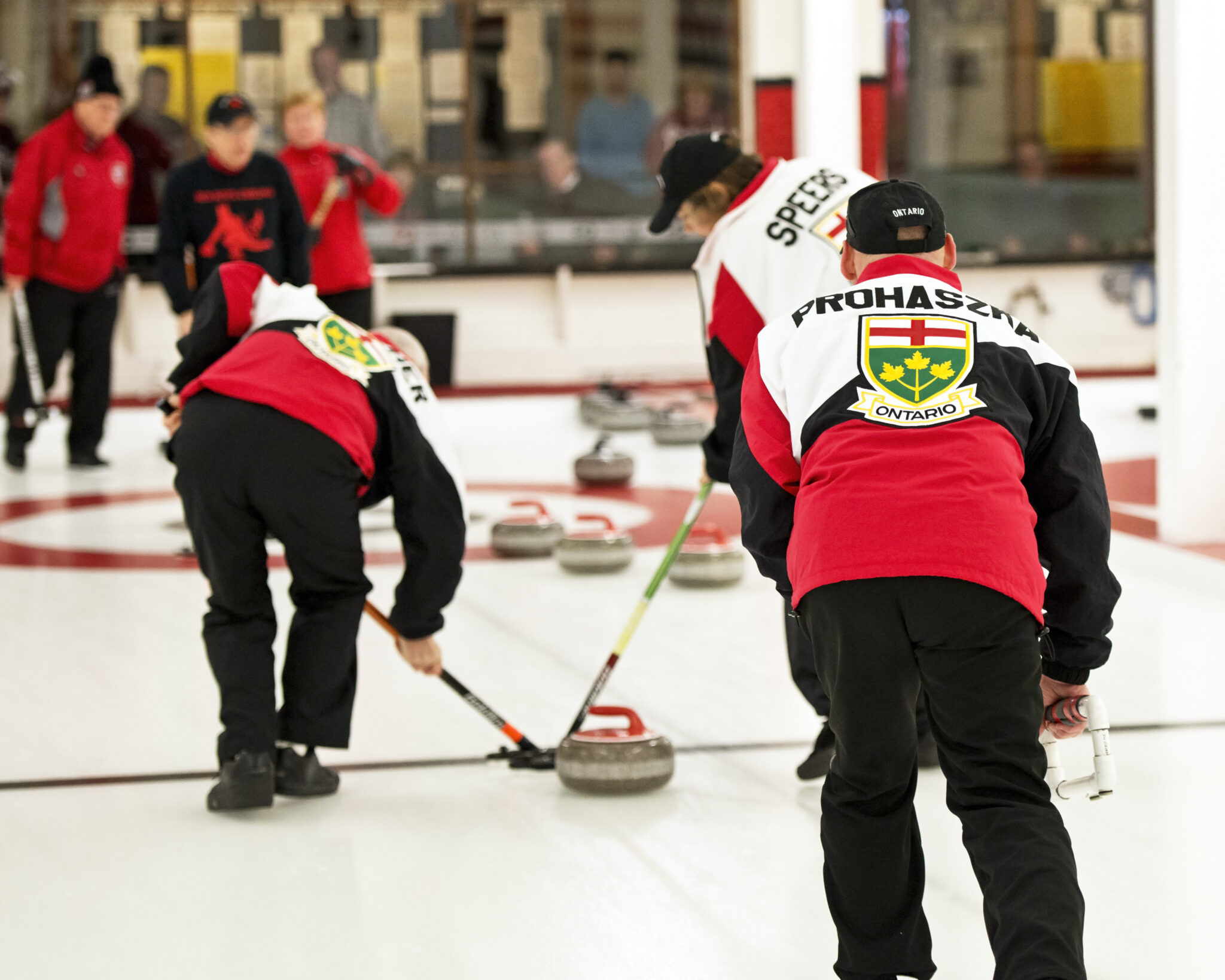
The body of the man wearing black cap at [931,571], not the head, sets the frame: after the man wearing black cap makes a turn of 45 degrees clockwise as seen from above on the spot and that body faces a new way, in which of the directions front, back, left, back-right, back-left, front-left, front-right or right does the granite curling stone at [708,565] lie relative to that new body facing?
front-left

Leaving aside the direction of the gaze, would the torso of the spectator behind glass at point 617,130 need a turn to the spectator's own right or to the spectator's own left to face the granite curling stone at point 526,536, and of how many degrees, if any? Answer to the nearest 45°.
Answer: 0° — they already face it

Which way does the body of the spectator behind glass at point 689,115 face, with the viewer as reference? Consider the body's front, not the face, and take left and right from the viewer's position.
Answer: facing the viewer

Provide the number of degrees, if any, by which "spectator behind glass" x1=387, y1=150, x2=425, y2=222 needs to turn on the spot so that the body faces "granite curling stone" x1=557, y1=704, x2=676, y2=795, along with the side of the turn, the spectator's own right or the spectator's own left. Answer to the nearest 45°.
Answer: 0° — they already face it

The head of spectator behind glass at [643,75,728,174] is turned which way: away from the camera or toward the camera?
toward the camera

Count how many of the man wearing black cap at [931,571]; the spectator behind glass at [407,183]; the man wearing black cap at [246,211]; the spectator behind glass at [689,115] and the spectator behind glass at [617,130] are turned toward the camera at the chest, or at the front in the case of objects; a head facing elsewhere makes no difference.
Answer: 4

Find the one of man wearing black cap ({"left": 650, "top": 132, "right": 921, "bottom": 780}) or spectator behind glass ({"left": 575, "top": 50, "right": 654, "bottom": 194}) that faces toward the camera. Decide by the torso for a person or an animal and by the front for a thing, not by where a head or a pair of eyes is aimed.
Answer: the spectator behind glass

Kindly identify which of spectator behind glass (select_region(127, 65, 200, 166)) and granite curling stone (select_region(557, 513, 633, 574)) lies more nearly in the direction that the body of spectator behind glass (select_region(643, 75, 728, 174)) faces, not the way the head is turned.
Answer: the granite curling stone

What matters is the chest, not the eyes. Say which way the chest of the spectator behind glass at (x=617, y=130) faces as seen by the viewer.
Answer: toward the camera

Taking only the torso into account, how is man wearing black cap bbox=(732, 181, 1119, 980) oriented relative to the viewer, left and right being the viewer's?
facing away from the viewer

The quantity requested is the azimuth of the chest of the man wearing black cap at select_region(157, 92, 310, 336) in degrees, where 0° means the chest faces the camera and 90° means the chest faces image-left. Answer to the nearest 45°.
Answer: approximately 0°

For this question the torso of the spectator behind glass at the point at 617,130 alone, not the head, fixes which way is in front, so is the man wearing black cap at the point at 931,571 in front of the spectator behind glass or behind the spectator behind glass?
in front
